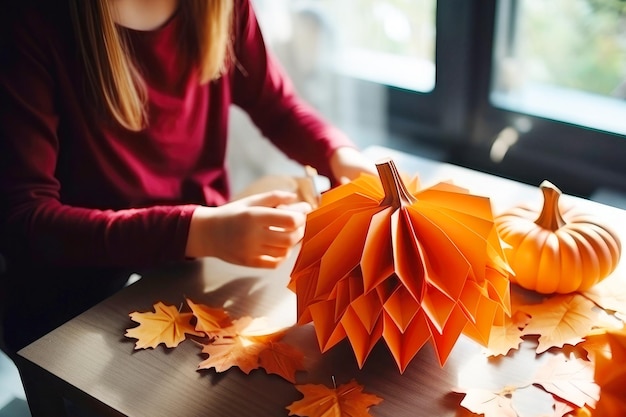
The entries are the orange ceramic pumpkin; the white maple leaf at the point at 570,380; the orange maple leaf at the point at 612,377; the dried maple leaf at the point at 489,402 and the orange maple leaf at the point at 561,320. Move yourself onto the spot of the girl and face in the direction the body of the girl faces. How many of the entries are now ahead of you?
5

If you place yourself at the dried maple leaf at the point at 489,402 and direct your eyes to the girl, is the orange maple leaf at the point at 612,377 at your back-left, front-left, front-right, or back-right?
back-right

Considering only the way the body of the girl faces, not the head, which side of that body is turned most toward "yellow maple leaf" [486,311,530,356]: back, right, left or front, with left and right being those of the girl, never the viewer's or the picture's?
front

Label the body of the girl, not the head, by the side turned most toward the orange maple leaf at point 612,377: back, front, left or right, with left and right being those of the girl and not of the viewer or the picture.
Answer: front

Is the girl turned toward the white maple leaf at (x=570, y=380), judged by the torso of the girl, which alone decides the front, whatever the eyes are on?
yes

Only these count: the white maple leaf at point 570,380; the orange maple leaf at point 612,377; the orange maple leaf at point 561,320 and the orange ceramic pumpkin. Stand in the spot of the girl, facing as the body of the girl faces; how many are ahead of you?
4

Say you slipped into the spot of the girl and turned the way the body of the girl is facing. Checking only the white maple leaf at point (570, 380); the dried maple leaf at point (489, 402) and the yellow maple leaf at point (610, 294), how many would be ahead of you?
3

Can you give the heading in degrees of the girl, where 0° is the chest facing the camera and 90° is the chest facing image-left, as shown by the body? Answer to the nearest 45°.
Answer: approximately 315°

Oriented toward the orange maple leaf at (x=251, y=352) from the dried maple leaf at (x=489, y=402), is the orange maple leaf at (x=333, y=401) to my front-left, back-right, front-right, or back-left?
front-left

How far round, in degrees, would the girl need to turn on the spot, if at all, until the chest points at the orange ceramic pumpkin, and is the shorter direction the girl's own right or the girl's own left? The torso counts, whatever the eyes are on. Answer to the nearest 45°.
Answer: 0° — they already face it

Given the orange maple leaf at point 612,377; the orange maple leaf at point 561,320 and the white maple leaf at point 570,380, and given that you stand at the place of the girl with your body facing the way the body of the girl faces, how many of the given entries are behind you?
0

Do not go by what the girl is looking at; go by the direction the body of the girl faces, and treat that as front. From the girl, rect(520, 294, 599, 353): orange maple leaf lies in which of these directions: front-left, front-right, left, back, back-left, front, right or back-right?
front

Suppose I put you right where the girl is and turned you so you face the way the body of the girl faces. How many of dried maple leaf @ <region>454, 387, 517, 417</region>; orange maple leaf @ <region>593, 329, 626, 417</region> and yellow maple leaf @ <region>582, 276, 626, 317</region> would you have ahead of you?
3

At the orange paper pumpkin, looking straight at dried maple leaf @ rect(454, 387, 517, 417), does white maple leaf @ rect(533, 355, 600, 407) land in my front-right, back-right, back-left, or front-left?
front-left

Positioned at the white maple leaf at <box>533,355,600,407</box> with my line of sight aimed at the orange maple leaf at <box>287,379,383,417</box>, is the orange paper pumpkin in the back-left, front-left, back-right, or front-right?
front-right

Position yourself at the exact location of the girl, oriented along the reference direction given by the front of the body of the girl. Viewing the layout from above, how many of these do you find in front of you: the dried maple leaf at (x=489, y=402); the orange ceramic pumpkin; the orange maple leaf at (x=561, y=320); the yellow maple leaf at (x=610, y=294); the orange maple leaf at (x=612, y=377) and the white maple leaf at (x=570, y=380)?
6
